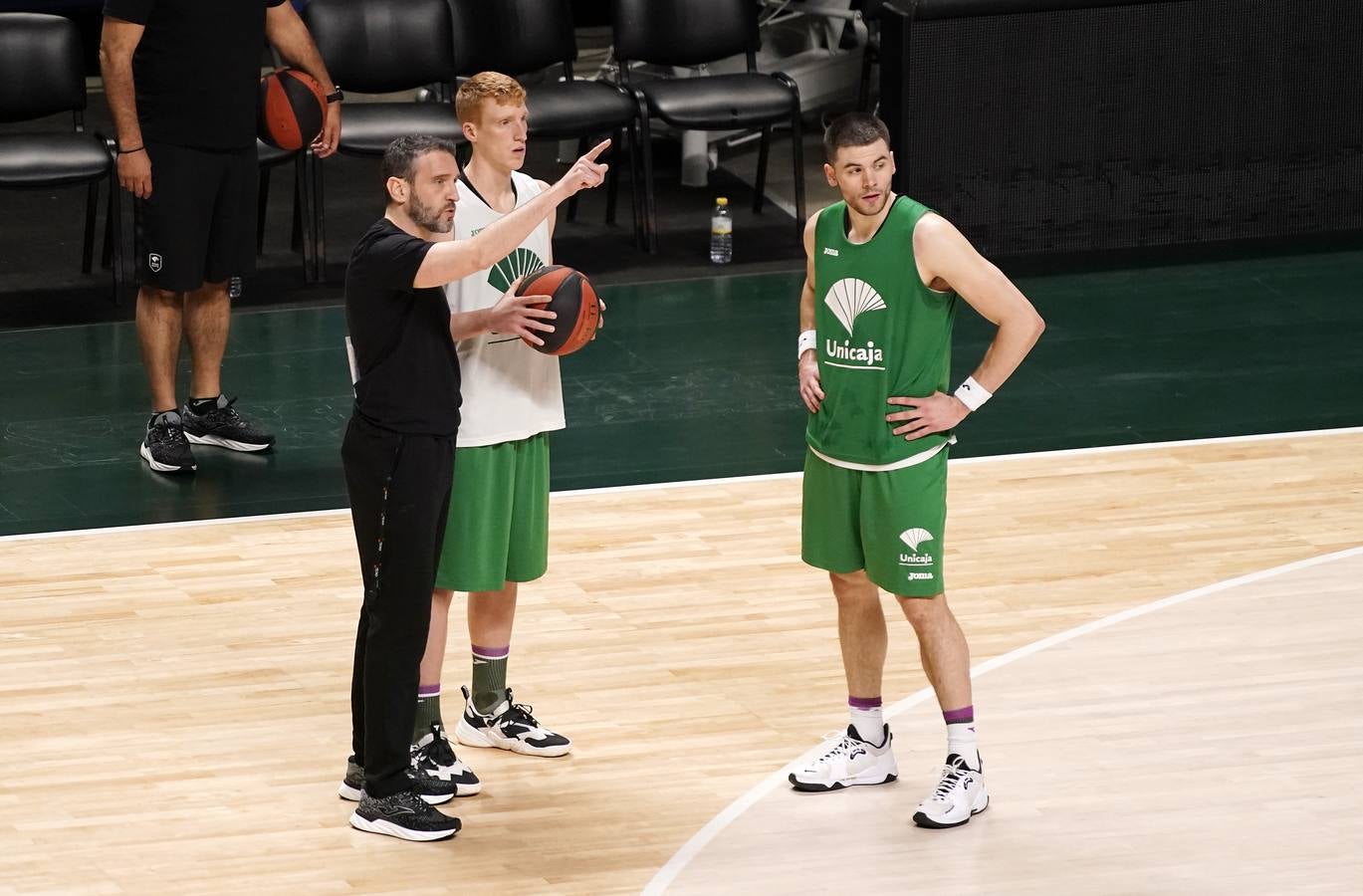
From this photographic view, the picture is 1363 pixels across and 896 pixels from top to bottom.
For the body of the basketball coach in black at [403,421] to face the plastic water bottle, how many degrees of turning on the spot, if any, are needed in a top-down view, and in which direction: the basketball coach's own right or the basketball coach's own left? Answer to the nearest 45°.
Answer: approximately 90° to the basketball coach's own left

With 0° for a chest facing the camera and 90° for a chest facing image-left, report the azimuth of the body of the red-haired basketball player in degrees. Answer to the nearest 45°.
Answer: approximately 315°

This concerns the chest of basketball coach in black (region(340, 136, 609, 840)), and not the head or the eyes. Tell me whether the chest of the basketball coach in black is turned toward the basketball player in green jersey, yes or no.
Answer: yes

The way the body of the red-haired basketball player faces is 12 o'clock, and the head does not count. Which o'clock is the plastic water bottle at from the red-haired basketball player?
The plastic water bottle is roughly at 8 o'clock from the red-haired basketball player.

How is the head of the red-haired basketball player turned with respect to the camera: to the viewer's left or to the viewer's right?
to the viewer's right

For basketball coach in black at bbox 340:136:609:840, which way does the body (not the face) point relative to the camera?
to the viewer's right

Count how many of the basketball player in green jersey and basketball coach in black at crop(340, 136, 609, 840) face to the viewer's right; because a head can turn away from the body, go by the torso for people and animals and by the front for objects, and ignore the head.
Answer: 1

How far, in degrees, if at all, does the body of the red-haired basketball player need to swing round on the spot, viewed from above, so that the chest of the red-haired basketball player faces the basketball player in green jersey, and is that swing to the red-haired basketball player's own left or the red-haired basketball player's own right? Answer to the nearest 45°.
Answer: approximately 45° to the red-haired basketball player's own left

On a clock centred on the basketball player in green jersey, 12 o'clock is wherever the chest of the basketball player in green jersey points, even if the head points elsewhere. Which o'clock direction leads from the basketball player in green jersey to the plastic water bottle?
The plastic water bottle is roughly at 4 o'clock from the basketball player in green jersey.

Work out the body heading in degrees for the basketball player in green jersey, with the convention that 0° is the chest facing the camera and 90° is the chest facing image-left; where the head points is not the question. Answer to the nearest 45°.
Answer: approximately 45°

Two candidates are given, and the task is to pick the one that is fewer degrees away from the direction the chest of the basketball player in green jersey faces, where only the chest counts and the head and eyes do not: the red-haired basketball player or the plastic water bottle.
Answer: the red-haired basketball player

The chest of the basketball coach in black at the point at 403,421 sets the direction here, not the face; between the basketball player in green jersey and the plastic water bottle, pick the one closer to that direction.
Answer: the basketball player in green jersey

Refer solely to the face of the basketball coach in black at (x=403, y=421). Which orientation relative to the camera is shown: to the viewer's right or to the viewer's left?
to the viewer's right
